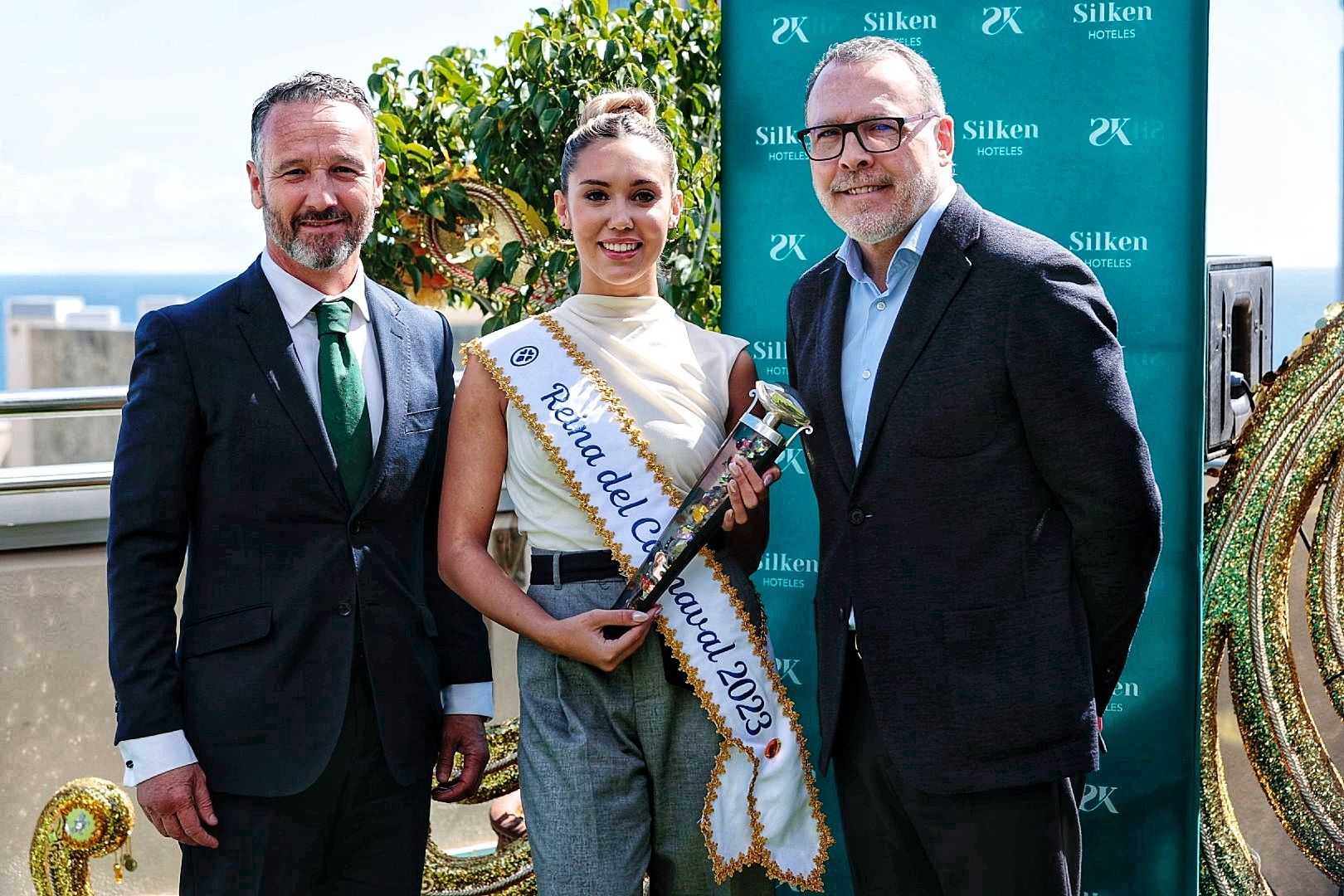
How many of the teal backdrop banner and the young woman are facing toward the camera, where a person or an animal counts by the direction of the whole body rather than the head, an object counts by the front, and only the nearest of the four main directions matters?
2

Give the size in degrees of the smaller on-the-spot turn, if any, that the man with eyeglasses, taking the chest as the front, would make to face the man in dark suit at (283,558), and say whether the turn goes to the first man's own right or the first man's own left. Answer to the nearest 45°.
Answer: approximately 45° to the first man's own right

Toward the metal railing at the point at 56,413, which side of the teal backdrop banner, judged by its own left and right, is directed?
right

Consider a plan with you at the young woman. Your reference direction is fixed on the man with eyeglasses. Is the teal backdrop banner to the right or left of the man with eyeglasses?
left

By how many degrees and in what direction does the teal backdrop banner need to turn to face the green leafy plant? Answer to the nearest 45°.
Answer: approximately 135° to its right

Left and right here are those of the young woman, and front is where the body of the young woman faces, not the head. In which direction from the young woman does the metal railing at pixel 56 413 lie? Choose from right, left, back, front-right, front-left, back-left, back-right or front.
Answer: back-right

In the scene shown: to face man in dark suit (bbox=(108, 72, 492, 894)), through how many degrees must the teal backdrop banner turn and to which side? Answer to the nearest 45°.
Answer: approximately 45° to its right

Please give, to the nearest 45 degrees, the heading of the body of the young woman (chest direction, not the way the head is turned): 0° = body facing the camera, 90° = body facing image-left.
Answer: approximately 0°

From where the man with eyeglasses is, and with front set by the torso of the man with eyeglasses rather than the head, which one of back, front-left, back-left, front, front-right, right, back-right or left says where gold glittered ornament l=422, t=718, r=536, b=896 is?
right
